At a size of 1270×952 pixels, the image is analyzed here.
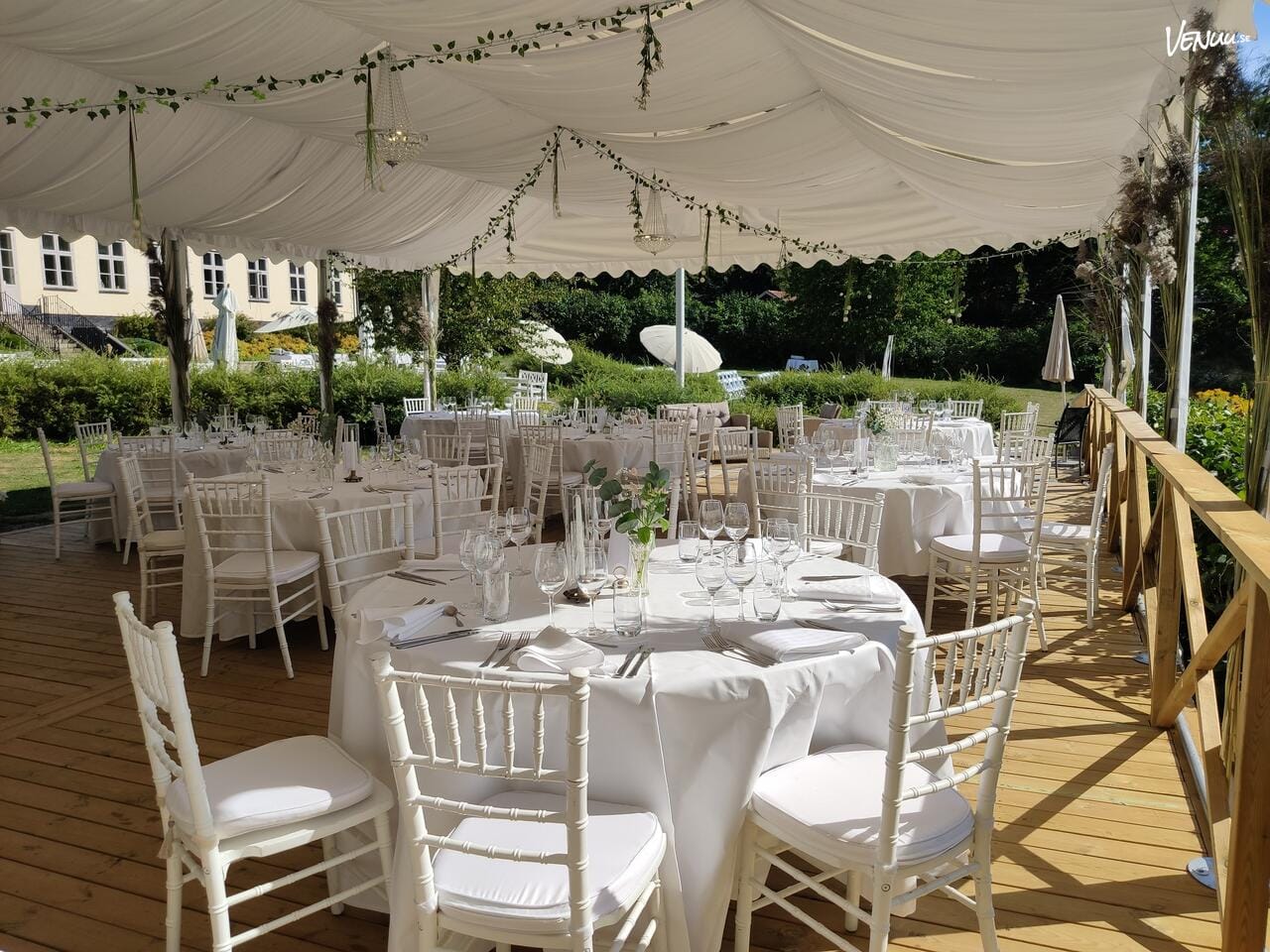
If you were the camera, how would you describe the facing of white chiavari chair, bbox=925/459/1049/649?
facing away from the viewer and to the left of the viewer

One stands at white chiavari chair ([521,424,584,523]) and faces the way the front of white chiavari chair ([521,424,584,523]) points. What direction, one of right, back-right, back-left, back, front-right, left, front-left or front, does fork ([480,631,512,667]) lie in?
back-right

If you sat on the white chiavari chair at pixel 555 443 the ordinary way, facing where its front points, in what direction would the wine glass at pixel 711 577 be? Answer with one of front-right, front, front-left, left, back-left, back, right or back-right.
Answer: back-right

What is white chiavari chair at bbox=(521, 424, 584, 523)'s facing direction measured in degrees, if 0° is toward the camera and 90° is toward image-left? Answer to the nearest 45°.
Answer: approximately 225°

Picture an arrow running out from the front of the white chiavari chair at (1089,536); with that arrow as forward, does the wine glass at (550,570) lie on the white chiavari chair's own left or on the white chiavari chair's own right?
on the white chiavari chair's own left

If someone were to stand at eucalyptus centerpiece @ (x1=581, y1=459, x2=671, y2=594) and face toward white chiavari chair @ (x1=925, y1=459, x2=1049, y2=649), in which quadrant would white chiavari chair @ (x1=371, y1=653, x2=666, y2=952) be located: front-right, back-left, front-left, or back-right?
back-right

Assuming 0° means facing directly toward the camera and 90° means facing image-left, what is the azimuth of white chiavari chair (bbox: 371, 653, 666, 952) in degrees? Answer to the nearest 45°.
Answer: approximately 225°

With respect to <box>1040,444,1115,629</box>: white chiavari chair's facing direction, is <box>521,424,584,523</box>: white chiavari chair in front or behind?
in front

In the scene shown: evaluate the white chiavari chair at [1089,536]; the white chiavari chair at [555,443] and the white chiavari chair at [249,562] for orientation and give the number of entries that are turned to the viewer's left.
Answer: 1

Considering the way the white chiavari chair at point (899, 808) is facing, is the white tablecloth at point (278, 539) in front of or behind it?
in front

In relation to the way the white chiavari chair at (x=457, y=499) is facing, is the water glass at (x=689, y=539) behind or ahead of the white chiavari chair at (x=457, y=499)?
behind

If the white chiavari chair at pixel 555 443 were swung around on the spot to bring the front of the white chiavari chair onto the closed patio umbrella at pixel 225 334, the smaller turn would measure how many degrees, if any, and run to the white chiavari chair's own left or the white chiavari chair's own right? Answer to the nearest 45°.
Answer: approximately 90° to the white chiavari chair's own left

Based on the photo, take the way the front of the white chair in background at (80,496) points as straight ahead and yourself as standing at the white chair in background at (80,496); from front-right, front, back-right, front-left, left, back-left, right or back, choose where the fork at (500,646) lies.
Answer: right

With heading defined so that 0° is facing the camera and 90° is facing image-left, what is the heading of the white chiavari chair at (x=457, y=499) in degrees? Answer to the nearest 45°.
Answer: approximately 135°

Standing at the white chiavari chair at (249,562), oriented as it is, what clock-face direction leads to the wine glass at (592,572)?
The wine glass is roughly at 4 o'clock from the white chiavari chair.

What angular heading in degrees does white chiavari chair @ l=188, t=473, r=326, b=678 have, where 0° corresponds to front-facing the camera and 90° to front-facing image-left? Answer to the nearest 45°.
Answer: approximately 225°

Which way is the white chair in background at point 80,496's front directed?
to the viewer's right
